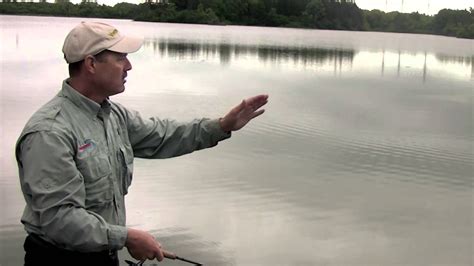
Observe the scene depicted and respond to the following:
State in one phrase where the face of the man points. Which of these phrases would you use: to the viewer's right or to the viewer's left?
to the viewer's right

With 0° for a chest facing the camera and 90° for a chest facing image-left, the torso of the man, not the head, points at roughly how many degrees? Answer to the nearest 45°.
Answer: approximately 315°
